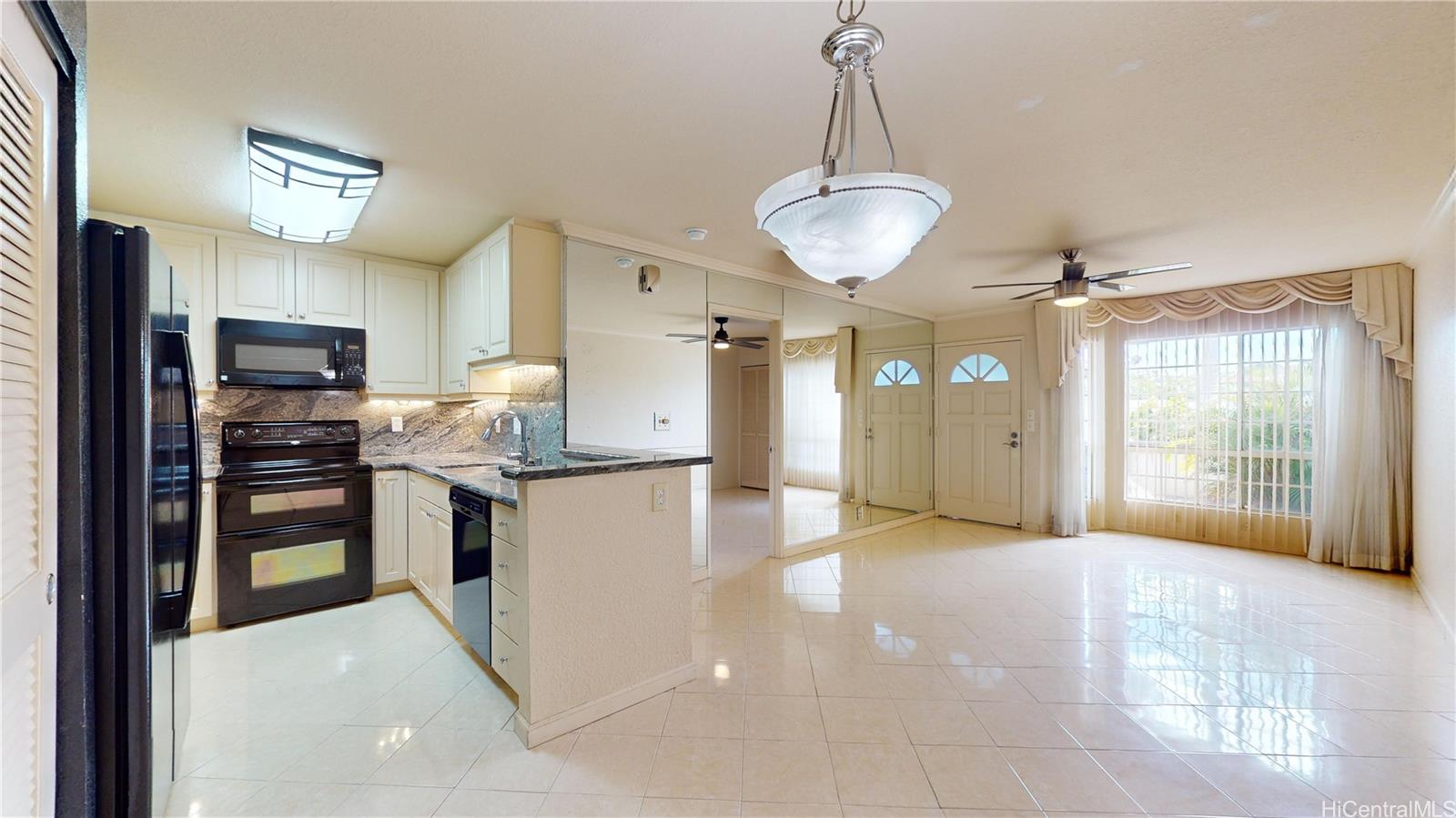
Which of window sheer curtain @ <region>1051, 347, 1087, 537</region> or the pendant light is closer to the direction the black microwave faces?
the pendant light

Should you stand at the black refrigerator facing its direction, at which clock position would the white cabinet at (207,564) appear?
The white cabinet is roughly at 9 o'clock from the black refrigerator.

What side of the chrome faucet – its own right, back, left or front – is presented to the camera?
left

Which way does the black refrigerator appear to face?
to the viewer's right

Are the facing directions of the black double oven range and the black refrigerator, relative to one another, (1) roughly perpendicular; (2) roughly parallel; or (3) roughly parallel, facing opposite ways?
roughly perpendicular

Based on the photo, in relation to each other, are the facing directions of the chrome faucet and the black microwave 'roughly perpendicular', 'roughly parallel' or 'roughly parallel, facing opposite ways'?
roughly perpendicular
